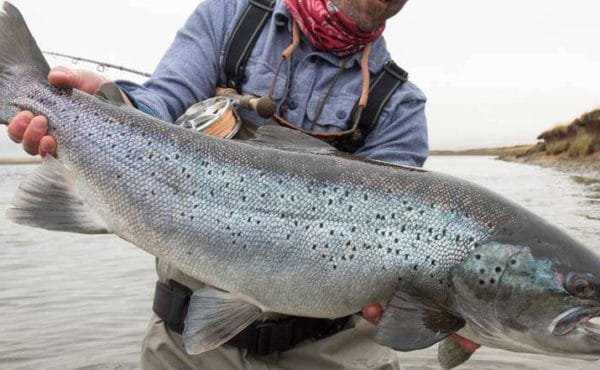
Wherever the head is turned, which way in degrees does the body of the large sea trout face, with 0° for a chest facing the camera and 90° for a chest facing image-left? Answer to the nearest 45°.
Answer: approximately 270°
